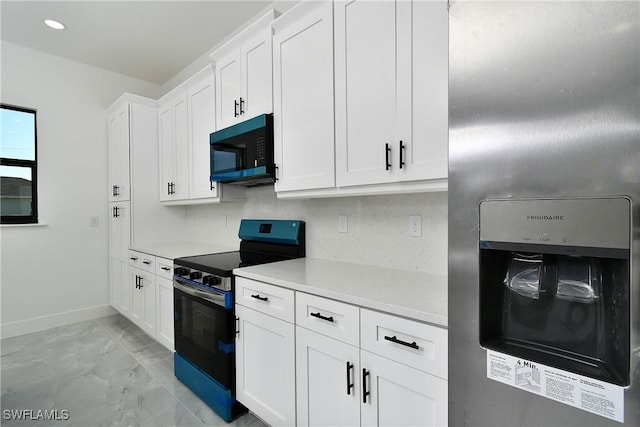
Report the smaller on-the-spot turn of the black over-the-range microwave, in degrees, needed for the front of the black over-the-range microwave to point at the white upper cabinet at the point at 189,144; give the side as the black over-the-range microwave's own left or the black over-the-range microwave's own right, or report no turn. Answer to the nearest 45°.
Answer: approximately 90° to the black over-the-range microwave's own right

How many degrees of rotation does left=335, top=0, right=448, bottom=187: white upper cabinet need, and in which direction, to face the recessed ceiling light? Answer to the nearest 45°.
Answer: approximately 45° to its right

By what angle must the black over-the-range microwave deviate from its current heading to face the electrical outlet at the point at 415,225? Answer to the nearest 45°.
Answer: approximately 90° to its left

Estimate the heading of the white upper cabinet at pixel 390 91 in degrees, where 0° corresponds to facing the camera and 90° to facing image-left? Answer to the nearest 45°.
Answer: approximately 45°
